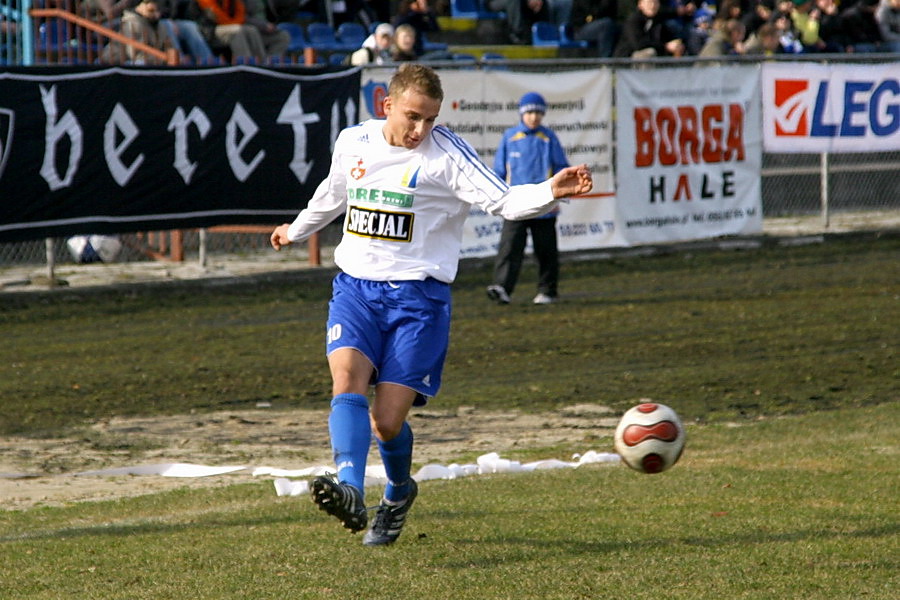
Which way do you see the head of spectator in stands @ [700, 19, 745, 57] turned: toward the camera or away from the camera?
toward the camera

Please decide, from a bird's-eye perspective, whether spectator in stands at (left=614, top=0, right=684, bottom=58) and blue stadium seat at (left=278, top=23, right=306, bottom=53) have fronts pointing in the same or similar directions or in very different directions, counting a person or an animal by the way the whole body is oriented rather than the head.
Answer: same or similar directions

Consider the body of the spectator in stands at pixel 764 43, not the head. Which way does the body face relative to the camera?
toward the camera

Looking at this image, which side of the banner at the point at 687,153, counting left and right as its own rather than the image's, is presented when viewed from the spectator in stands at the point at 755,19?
back

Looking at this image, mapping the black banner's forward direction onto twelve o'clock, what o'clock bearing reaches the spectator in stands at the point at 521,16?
The spectator in stands is roughly at 7 o'clock from the black banner.

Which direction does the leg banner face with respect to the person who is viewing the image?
facing the viewer

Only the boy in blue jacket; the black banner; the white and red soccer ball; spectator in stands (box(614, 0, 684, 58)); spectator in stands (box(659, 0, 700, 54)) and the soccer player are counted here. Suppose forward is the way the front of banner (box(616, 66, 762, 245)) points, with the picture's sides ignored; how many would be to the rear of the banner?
2

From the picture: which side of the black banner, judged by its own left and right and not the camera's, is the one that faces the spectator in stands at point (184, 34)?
back

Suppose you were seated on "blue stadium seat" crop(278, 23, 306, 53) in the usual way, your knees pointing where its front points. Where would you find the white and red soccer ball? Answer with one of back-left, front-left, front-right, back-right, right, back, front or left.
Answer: front

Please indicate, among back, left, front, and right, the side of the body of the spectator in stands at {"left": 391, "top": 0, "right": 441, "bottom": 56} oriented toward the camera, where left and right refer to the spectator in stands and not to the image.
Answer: front

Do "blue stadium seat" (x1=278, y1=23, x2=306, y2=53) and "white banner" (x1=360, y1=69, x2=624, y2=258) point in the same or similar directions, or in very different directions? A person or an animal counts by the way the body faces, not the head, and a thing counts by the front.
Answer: same or similar directions

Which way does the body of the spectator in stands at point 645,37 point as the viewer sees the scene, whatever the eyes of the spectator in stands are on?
toward the camera

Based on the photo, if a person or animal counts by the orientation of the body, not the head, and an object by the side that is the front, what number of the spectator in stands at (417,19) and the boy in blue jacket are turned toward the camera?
2

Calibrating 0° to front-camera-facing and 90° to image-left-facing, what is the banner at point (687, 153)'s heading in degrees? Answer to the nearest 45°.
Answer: approximately 0°

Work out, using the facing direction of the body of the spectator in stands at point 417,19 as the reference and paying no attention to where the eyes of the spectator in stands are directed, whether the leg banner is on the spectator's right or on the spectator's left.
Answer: on the spectator's left

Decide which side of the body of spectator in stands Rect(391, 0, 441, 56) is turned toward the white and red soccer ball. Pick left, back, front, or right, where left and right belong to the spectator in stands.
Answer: front

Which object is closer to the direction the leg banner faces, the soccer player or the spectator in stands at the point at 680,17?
the soccer player
